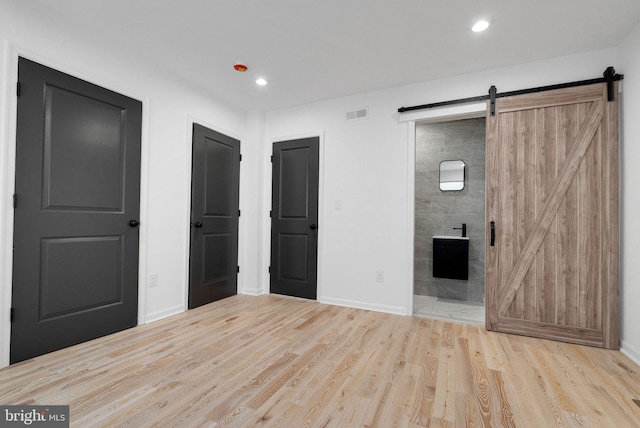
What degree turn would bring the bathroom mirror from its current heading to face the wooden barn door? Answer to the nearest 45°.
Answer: approximately 45° to its left

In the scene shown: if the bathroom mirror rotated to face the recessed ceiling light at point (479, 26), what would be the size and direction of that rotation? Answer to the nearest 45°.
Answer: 0° — it already faces it

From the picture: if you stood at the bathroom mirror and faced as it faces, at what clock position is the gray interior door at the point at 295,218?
The gray interior door is roughly at 2 o'clock from the bathroom mirror.

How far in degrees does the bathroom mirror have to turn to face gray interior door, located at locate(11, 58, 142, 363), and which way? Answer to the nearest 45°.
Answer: approximately 45° to its right

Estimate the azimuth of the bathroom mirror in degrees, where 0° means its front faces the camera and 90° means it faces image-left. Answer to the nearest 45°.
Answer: approximately 0°

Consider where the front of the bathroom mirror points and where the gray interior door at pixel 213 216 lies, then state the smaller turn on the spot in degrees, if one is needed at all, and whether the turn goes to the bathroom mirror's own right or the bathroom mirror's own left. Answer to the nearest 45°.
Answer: approximately 45° to the bathroom mirror's own right
